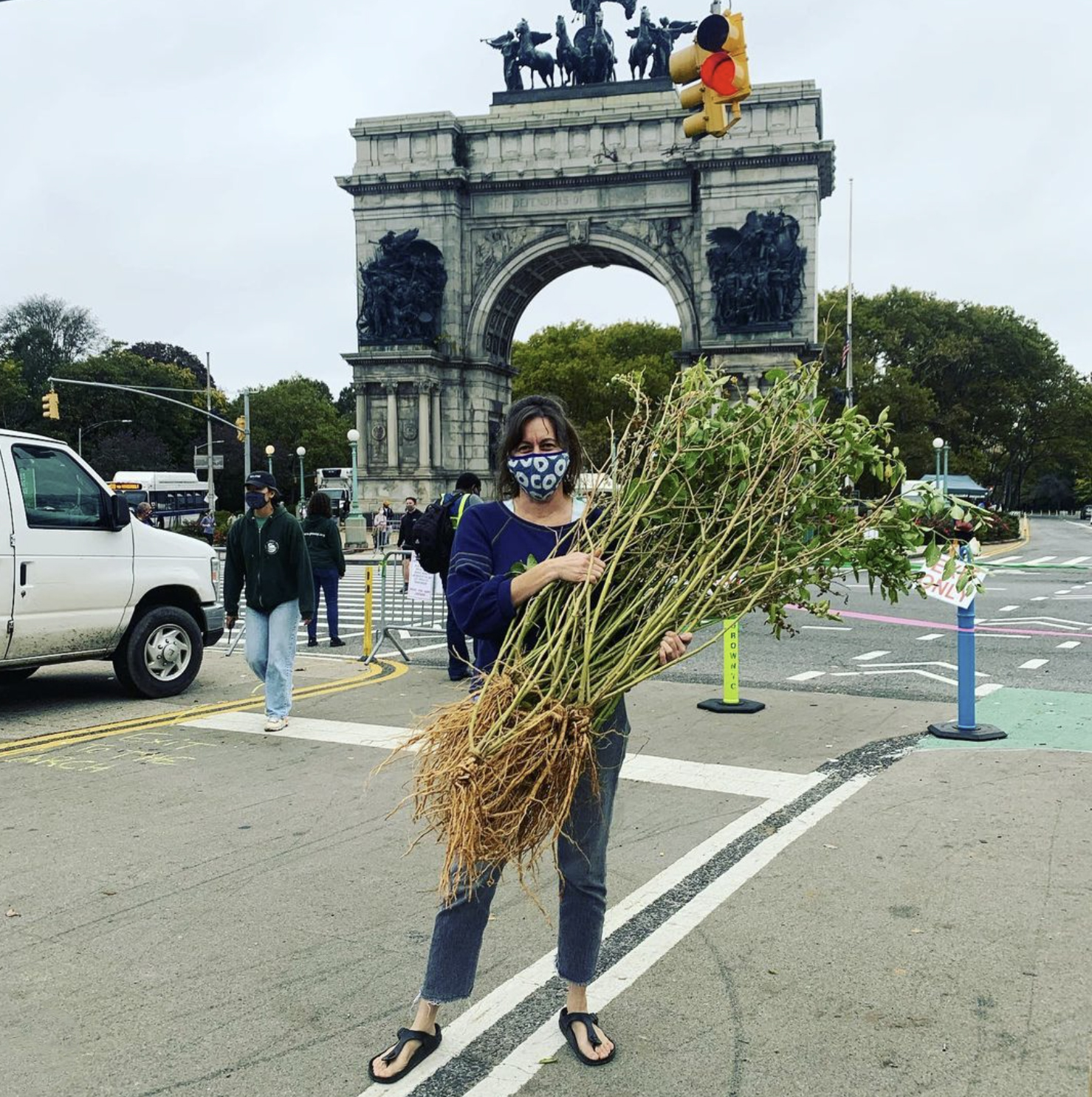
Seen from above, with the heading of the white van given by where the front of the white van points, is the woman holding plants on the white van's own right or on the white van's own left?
on the white van's own right

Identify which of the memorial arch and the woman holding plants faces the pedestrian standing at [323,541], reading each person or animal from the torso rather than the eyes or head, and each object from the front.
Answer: the memorial arch

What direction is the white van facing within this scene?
to the viewer's right

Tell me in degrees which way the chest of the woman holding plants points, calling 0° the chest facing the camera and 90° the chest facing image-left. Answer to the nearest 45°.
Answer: approximately 0°

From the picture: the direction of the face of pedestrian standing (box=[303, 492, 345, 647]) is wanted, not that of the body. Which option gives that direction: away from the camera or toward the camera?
away from the camera

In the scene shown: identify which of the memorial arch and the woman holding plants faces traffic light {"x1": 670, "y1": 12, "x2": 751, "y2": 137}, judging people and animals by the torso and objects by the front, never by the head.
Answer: the memorial arch

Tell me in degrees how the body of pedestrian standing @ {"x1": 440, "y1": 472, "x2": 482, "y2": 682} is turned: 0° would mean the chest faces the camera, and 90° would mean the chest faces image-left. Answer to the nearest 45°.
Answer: approximately 225°

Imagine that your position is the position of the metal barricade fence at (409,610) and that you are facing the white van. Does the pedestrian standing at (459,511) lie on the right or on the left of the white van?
left

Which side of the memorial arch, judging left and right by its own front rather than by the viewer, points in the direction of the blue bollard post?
front

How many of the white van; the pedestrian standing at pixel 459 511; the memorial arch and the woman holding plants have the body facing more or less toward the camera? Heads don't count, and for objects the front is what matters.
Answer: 2

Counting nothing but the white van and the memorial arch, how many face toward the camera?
1

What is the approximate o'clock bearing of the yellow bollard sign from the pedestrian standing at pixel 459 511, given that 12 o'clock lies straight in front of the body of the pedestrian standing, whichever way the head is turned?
The yellow bollard sign is roughly at 3 o'clock from the pedestrian standing.

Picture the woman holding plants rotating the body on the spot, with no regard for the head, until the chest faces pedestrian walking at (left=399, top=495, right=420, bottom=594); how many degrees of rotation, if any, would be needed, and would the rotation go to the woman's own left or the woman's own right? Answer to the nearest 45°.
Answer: approximately 180°
